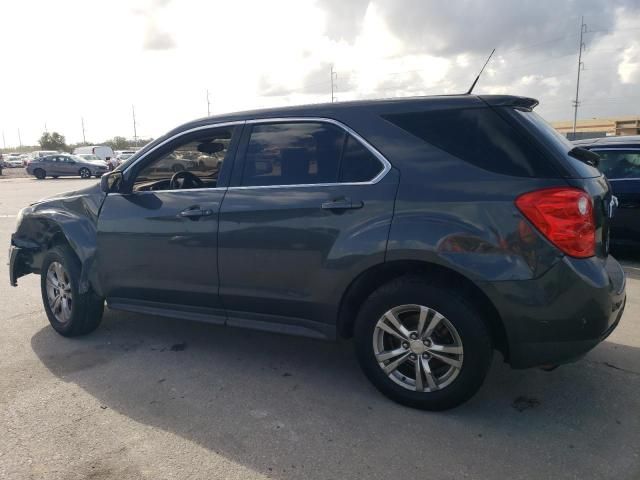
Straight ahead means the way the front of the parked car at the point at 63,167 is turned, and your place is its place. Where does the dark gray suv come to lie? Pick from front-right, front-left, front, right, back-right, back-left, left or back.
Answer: front-right

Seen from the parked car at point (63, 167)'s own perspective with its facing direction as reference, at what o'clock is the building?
The building is roughly at 11 o'clock from the parked car.

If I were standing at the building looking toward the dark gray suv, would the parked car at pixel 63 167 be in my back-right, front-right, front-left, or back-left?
front-right

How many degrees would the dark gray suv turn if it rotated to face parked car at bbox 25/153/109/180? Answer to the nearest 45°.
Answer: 0° — it already faces it

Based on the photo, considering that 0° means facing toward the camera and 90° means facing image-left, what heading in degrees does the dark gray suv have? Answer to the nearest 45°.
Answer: approximately 135°

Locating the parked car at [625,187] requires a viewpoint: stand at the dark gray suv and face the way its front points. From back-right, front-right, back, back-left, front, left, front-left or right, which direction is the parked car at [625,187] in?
right

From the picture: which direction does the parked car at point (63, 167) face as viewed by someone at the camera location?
facing the viewer and to the right of the viewer

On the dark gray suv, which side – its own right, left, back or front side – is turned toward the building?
right

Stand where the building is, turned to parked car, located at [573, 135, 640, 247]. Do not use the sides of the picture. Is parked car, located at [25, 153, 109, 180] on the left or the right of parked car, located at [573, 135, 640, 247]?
right

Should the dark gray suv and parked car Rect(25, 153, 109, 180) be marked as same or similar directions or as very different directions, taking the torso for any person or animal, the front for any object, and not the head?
very different directions
